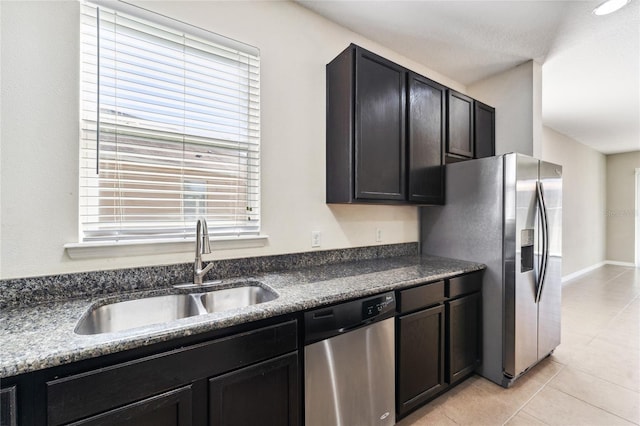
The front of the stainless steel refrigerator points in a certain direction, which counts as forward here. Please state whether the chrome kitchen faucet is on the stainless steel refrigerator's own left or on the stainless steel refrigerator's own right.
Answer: on the stainless steel refrigerator's own right

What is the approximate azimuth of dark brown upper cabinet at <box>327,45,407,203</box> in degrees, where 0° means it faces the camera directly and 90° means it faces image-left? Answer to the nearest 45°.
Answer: approximately 315°

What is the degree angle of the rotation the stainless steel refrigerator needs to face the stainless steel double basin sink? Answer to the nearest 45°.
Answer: approximately 90° to its right

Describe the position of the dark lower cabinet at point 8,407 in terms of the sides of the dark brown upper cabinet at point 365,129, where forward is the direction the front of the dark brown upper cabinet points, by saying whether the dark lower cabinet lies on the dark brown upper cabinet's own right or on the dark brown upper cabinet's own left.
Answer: on the dark brown upper cabinet's own right

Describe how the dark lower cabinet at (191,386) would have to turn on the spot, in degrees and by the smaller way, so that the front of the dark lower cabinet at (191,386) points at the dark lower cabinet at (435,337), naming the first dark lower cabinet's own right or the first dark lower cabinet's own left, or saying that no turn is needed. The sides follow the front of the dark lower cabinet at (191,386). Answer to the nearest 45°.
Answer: approximately 45° to the first dark lower cabinet's own left

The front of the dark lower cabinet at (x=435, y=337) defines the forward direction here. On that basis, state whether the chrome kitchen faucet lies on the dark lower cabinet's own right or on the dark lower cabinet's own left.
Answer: on the dark lower cabinet's own right

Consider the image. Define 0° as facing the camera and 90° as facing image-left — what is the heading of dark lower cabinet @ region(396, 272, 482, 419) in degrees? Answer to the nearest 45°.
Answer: approximately 315°
